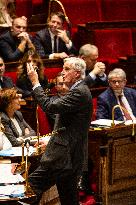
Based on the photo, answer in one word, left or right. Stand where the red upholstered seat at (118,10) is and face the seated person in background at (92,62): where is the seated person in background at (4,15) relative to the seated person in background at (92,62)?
right

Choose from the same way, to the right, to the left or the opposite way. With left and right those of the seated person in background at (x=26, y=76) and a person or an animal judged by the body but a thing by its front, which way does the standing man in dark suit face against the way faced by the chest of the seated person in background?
to the right

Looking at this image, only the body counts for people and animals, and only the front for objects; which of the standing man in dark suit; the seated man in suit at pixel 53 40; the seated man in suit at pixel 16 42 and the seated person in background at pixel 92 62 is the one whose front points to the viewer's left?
the standing man in dark suit

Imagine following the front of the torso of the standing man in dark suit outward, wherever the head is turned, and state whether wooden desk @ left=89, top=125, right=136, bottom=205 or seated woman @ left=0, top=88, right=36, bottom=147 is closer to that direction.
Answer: the seated woman

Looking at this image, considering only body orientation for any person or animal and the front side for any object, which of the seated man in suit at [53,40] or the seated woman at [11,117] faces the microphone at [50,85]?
the seated man in suit

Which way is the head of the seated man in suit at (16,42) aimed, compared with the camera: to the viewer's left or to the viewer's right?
to the viewer's right

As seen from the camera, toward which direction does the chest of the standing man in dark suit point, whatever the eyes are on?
to the viewer's left

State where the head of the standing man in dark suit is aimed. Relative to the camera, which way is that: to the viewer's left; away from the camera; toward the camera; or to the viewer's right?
to the viewer's left

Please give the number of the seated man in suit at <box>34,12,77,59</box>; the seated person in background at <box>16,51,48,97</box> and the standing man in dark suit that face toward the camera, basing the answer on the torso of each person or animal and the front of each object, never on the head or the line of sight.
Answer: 2

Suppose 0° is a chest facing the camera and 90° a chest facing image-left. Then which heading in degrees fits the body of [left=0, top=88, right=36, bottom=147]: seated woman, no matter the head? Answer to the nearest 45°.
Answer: approximately 315°

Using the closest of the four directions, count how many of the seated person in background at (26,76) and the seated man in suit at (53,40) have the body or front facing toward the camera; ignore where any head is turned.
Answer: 2
